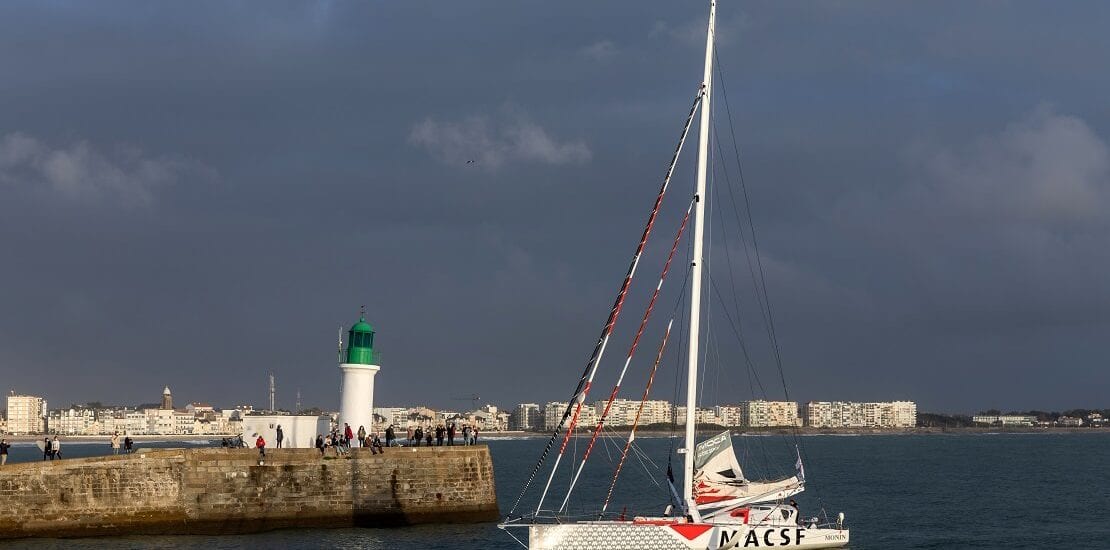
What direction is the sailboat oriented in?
to the viewer's left
